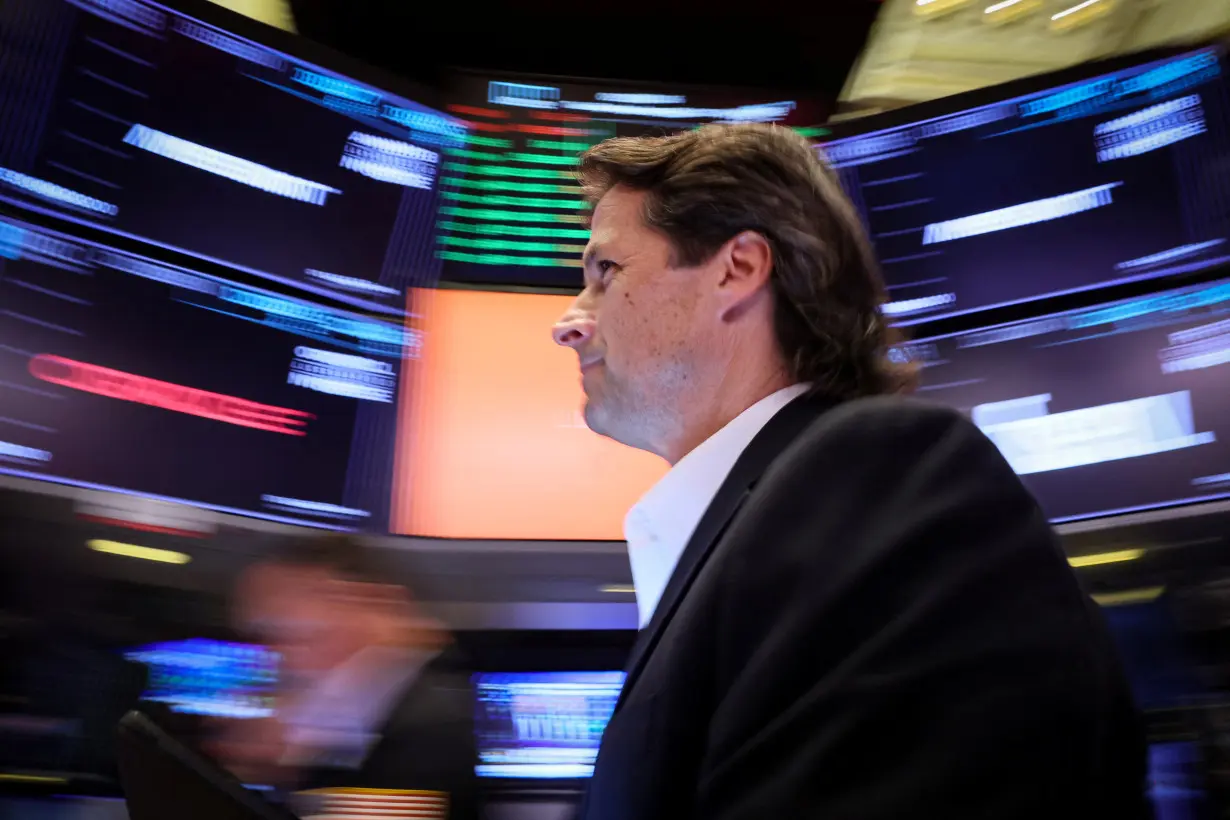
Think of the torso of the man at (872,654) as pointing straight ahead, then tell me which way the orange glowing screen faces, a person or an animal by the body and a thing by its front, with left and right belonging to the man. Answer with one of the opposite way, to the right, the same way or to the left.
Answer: to the left

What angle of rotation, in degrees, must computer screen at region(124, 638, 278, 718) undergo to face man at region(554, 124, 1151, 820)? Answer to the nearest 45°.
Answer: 0° — it already faces them

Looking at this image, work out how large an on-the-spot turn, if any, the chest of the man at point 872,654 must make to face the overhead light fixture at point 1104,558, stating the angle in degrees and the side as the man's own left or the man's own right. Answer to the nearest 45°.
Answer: approximately 90° to the man's own right

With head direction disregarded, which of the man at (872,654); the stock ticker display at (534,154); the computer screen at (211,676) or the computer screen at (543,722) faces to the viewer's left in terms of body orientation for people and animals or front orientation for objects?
the man

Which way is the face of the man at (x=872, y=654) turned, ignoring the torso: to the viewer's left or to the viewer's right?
to the viewer's left

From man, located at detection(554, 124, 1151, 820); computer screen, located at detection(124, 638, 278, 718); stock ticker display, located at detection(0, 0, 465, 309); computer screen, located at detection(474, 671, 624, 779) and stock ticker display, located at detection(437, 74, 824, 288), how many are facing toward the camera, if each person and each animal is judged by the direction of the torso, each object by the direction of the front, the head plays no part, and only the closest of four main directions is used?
4

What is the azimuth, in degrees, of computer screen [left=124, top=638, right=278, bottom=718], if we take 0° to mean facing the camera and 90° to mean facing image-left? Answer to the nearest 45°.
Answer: approximately 0°

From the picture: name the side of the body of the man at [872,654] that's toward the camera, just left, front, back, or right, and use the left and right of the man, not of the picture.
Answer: left
